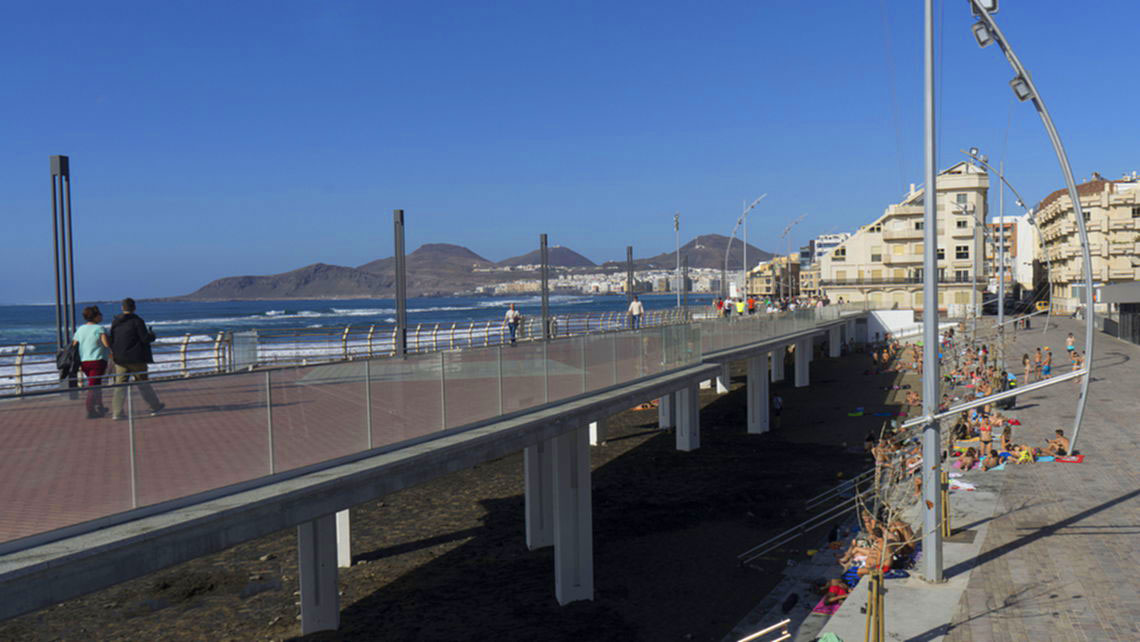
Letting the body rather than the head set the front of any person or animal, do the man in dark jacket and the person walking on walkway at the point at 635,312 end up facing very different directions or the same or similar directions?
very different directions

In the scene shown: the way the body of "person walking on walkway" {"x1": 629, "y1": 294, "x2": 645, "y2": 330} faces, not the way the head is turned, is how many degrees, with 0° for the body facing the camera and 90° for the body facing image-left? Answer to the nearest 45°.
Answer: approximately 0°

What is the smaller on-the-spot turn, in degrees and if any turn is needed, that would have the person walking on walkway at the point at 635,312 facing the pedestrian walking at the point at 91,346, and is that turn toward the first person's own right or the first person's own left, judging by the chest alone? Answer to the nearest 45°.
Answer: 0° — they already face them

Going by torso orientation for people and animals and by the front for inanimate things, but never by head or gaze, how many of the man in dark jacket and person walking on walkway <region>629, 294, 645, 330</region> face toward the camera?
1

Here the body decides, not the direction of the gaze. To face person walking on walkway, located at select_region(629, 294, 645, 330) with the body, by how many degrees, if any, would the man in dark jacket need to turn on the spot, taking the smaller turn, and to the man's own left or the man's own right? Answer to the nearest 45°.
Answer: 0° — they already face them

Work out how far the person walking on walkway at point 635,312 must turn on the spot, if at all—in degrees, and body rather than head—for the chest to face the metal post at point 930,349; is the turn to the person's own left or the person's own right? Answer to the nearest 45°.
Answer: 0° — they already face it

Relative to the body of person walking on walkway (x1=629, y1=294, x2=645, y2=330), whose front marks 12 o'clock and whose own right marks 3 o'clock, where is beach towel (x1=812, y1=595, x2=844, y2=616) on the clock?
The beach towel is roughly at 12 o'clock from the person walking on walkway.

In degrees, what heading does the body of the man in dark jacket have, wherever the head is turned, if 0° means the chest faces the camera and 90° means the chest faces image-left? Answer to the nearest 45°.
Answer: approximately 225°

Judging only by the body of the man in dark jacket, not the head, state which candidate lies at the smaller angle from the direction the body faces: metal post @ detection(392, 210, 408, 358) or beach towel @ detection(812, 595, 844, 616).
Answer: the metal post
